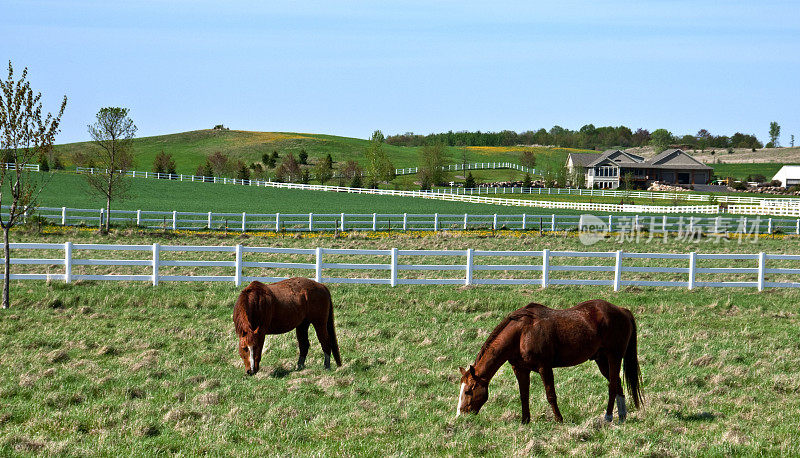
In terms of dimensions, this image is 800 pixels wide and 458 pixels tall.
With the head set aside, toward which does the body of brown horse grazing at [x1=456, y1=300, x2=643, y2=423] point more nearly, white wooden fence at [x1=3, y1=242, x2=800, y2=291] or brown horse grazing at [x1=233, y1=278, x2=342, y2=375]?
the brown horse grazing

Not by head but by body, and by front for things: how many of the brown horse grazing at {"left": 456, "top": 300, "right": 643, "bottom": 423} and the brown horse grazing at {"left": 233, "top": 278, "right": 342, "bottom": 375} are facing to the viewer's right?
0

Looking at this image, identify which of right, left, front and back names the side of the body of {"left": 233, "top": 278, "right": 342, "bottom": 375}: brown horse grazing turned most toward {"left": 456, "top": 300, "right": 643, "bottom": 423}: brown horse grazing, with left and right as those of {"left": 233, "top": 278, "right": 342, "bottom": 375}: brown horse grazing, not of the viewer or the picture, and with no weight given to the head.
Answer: left

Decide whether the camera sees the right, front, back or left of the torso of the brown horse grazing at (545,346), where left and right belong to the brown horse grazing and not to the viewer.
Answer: left

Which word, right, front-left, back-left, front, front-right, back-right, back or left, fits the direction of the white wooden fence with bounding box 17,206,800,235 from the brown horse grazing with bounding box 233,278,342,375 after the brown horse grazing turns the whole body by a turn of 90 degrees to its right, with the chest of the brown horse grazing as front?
front-right

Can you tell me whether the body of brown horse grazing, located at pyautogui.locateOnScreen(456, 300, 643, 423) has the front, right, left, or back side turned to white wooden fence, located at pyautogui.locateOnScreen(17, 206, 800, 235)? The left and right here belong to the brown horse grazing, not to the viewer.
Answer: right

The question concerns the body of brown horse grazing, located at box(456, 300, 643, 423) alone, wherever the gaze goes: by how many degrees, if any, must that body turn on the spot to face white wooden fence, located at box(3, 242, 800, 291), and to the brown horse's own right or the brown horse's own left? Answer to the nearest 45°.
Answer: approximately 90° to the brown horse's own right

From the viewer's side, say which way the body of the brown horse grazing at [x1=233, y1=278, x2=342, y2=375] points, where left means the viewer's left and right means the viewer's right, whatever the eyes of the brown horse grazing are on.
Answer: facing the viewer and to the left of the viewer
